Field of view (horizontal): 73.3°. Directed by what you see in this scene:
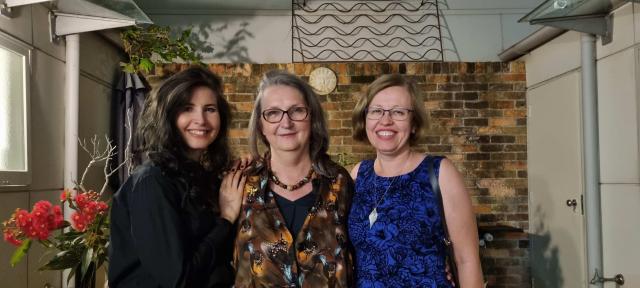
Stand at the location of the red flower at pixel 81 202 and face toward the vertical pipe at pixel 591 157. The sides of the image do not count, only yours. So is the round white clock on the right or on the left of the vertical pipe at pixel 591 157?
left

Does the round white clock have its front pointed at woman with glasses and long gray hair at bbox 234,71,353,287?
yes

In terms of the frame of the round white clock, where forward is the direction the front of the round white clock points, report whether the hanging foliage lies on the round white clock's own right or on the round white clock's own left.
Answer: on the round white clock's own right

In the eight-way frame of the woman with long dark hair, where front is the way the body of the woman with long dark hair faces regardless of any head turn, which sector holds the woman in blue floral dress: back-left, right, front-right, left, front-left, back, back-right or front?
front-left

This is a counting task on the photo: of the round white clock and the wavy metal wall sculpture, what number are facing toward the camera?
2

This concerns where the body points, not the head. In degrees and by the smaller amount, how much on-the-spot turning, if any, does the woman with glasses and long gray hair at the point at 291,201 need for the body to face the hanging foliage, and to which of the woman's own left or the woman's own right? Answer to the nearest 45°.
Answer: approximately 135° to the woman's own right

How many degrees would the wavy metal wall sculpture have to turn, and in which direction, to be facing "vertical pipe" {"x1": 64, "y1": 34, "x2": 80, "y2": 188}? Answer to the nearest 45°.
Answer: approximately 45° to its right

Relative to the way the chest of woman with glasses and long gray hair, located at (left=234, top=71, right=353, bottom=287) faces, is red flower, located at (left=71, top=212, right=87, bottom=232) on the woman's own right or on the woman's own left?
on the woman's own right

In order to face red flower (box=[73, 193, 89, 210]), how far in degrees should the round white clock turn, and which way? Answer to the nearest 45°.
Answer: approximately 45° to its right
